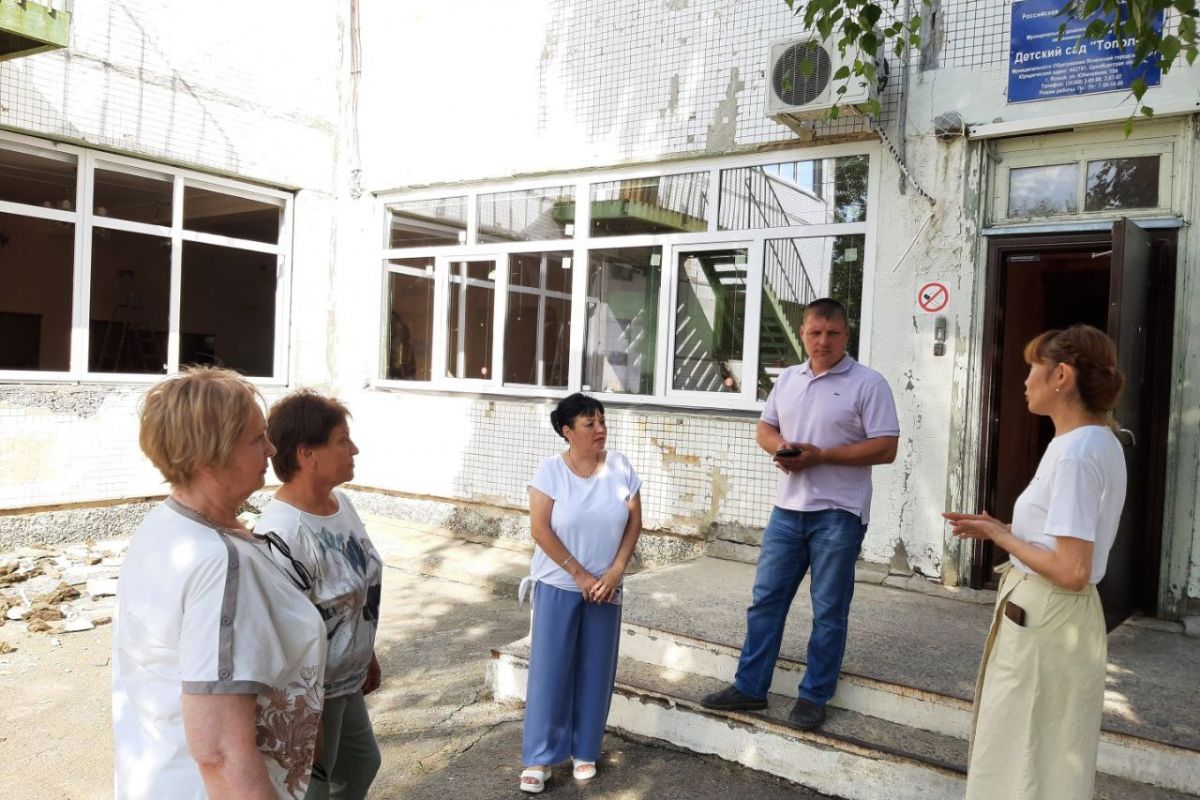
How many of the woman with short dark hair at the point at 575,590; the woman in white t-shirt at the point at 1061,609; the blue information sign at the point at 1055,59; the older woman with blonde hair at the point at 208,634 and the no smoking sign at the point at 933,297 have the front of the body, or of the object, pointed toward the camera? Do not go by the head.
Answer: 3

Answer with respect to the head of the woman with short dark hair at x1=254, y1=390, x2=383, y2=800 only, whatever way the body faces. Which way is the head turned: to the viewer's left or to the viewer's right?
to the viewer's right

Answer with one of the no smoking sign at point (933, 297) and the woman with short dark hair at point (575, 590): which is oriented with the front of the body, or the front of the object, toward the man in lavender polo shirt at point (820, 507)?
the no smoking sign

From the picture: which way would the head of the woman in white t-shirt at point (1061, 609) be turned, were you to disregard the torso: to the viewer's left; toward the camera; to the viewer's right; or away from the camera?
to the viewer's left

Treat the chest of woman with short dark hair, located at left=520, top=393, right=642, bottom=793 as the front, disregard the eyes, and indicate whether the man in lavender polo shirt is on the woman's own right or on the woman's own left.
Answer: on the woman's own left

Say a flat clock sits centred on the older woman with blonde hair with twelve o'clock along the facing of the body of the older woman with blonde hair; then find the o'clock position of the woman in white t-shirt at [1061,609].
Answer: The woman in white t-shirt is roughly at 12 o'clock from the older woman with blonde hair.

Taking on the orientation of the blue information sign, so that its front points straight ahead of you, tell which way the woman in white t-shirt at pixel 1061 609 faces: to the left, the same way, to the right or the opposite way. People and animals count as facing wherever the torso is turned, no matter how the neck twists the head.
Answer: to the right

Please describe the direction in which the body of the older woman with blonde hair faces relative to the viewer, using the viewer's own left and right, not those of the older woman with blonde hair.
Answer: facing to the right of the viewer

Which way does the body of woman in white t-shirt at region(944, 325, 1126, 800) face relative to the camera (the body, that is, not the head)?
to the viewer's left
